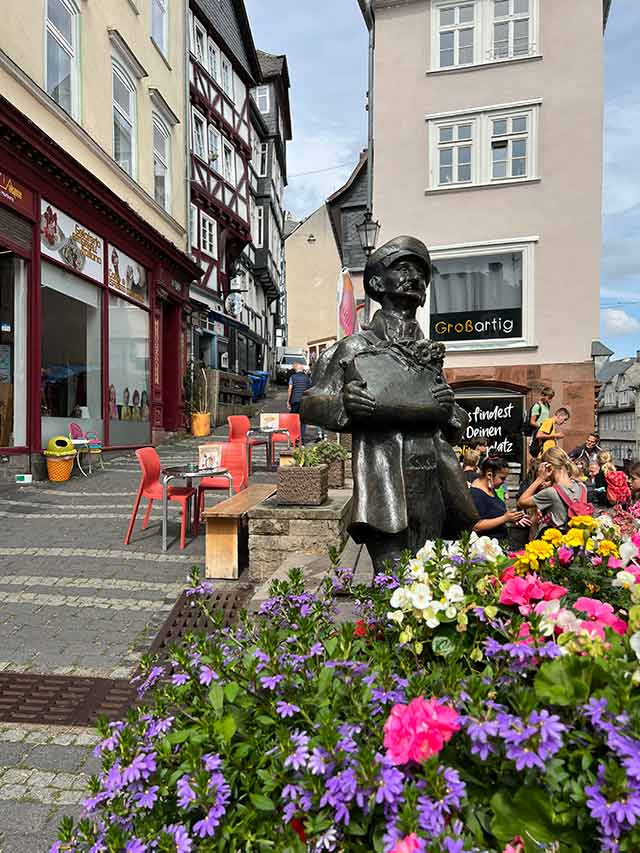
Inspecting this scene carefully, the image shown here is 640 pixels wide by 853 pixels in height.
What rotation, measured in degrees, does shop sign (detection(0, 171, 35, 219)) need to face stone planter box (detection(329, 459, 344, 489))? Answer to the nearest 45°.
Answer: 0° — it already faces it

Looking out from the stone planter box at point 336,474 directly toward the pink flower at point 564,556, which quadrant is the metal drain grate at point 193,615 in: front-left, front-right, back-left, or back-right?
front-right

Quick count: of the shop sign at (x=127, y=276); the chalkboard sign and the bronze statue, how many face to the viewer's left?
0

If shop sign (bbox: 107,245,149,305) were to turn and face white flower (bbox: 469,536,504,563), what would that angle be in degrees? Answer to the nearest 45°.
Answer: approximately 45° to its right

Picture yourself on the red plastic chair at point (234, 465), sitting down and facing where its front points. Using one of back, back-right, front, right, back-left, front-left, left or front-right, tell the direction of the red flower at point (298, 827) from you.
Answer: front-left

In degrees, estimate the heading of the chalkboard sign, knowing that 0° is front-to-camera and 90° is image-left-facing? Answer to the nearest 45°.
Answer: approximately 0°

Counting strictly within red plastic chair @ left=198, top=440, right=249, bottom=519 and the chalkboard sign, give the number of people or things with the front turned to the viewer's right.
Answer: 0

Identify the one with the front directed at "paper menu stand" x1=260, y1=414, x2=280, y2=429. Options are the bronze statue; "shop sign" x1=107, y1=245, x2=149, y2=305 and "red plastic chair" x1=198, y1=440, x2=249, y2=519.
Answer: the shop sign

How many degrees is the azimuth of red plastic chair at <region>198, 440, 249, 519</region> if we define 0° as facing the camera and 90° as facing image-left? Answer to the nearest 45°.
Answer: approximately 45°

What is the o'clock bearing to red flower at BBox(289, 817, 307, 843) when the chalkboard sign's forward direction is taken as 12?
The red flower is roughly at 12 o'clock from the chalkboard sign.

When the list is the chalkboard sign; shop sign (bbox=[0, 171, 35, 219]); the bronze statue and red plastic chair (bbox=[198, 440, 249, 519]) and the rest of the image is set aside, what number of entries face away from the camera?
0

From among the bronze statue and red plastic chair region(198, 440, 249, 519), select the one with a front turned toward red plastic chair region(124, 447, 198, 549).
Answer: red plastic chair region(198, 440, 249, 519)

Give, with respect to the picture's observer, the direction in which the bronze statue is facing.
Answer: facing the viewer and to the right of the viewer
